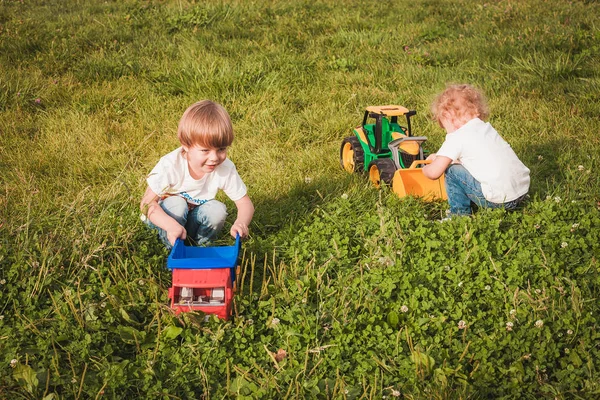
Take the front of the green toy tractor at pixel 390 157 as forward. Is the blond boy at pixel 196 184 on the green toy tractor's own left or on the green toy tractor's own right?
on the green toy tractor's own right

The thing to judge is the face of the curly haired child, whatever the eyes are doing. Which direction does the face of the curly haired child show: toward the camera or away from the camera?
away from the camera

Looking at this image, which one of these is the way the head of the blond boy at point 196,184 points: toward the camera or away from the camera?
toward the camera

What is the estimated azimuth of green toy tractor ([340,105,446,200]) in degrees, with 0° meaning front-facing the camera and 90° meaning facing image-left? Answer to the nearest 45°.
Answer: approximately 315°
